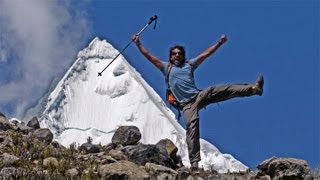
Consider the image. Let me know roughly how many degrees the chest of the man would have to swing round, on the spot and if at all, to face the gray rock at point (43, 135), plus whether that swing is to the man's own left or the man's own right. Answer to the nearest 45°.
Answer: approximately 135° to the man's own right

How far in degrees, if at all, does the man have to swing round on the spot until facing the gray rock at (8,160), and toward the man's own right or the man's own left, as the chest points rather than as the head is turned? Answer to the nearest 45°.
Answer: approximately 90° to the man's own right

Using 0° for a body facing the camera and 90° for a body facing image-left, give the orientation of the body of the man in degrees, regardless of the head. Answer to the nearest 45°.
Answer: approximately 0°
